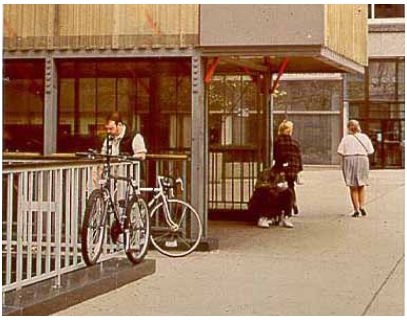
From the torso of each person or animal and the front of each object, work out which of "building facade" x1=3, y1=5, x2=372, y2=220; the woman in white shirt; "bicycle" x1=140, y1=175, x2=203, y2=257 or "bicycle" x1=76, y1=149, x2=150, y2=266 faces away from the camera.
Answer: the woman in white shirt

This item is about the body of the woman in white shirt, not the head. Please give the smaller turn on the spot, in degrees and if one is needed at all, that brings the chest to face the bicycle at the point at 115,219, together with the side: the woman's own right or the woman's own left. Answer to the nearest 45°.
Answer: approximately 180°

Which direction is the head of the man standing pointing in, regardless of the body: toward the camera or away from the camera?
toward the camera

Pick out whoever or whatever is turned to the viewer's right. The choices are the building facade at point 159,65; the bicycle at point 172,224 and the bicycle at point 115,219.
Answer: the bicycle at point 172,224

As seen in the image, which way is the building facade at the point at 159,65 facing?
toward the camera

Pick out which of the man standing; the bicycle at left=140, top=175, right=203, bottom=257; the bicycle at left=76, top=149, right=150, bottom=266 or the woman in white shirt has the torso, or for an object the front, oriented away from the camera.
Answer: the woman in white shirt

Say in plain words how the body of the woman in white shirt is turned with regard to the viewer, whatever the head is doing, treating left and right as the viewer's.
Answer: facing away from the viewer

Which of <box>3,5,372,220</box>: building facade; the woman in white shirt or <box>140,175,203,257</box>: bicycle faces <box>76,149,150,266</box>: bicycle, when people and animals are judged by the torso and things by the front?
the building facade

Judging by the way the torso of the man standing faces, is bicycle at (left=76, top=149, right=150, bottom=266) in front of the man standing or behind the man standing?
in front

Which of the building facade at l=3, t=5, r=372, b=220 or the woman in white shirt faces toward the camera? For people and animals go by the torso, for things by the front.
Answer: the building facade

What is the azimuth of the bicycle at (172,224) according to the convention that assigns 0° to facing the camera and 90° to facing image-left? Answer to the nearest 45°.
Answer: approximately 270°

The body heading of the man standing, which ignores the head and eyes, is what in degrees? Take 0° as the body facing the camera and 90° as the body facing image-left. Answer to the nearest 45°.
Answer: approximately 45°
